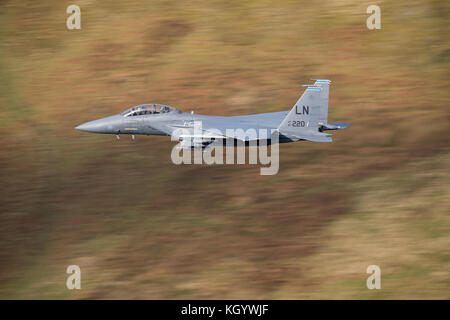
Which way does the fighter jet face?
to the viewer's left
